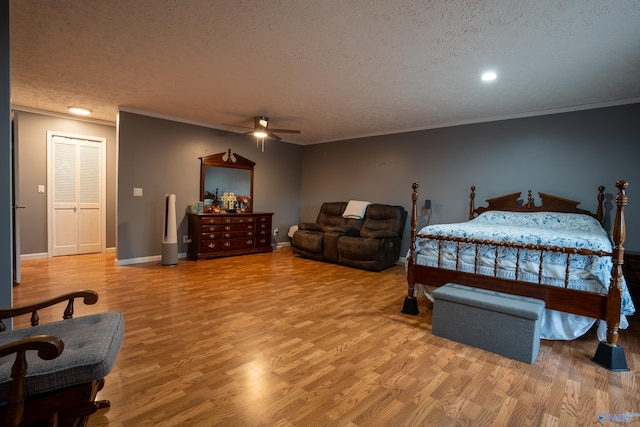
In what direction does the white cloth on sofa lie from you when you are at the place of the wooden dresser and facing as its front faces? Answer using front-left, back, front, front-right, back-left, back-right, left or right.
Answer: front-left

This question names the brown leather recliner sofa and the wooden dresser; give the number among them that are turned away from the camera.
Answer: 0

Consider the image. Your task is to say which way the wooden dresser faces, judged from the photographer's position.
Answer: facing the viewer and to the right of the viewer

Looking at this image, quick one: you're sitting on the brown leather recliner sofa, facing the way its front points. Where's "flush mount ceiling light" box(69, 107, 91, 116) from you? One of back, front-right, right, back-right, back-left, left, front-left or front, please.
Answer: front-right

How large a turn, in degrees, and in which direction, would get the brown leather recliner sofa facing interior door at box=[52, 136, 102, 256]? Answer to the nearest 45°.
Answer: approximately 45° to its right

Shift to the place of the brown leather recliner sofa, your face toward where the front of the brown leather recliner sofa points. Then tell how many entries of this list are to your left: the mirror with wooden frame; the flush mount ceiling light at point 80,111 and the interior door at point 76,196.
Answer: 0

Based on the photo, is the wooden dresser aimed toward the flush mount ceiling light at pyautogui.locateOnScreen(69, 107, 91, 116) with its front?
no

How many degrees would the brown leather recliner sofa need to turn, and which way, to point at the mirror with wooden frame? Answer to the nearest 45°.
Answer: approximately 45° to its right

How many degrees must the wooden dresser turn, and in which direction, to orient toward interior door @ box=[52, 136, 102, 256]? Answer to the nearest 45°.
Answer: approximately 135° to its right

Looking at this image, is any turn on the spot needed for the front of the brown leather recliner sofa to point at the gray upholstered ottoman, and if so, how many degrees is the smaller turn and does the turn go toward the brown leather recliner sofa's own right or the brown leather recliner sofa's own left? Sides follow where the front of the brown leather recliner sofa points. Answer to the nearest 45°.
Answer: approximately 45° to the brown leather recliner sofa's own left

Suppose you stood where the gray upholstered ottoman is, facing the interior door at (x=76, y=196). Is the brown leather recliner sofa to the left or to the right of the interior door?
right

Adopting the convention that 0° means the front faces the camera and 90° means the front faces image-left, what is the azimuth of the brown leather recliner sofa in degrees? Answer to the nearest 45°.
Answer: approximately 45°
